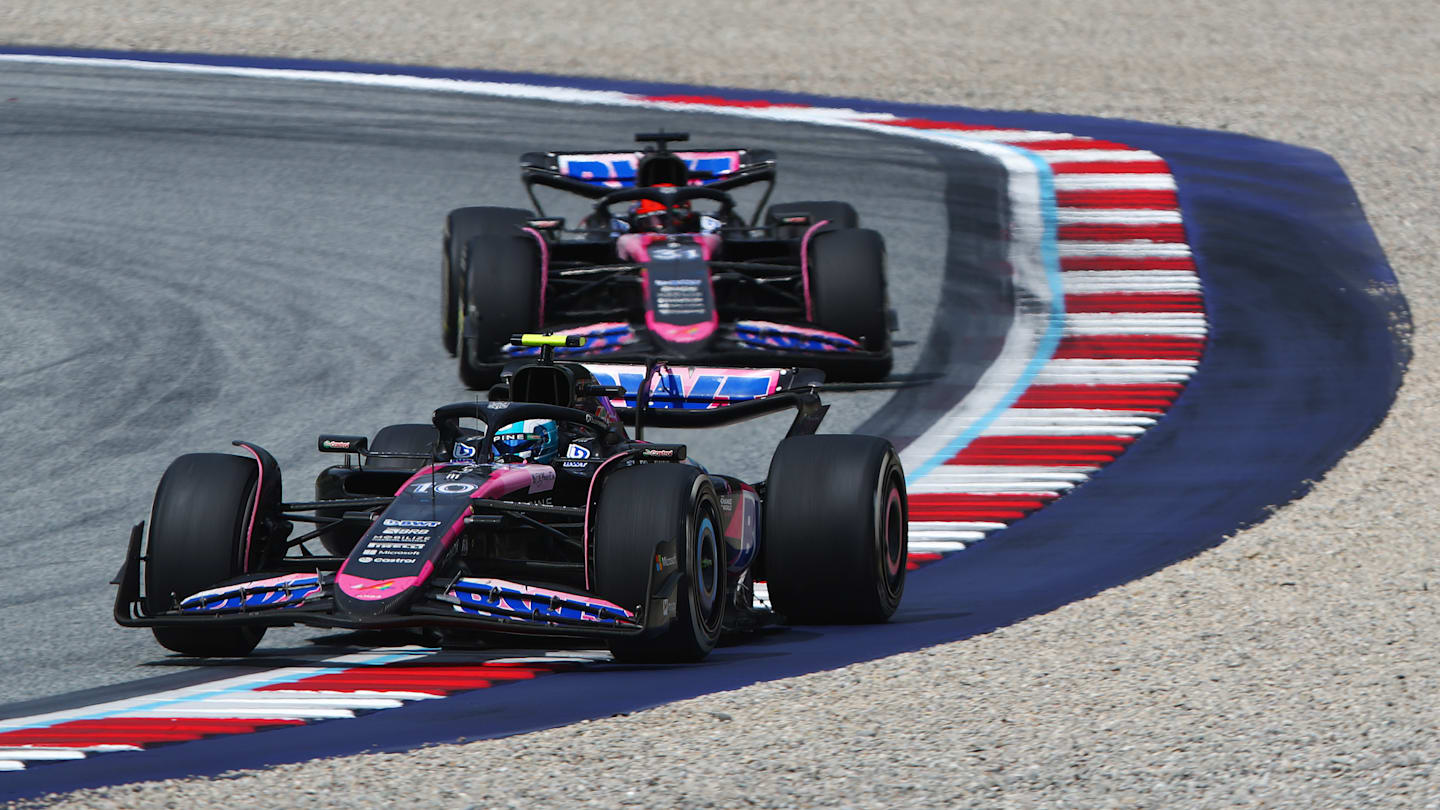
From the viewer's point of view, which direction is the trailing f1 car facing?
toward the camera
